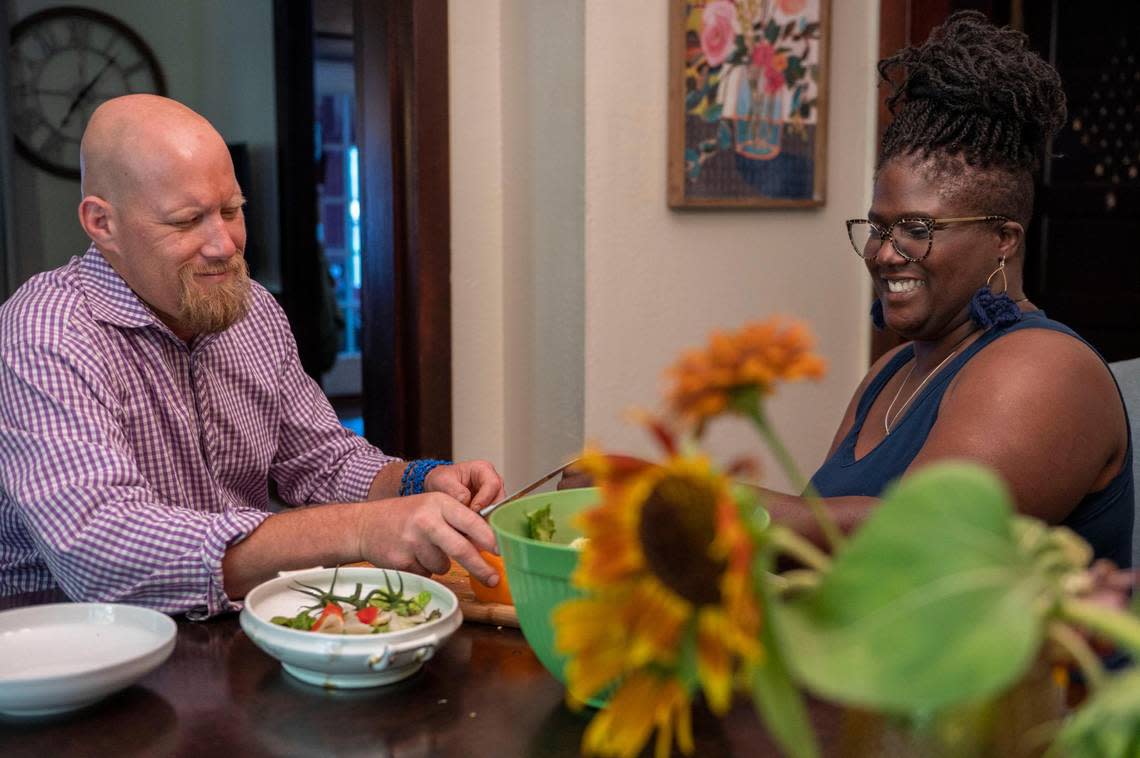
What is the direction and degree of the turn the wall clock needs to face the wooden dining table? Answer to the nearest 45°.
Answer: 0° — it already faces it

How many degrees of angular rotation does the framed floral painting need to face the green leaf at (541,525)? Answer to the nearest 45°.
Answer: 0° — it already faces it

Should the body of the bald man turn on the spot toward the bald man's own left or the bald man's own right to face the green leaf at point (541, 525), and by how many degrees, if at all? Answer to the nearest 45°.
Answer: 0° — they already face it

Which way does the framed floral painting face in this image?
toward the camera

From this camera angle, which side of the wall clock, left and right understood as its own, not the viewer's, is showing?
front

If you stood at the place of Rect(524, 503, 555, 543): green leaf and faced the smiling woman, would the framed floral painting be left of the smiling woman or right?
left

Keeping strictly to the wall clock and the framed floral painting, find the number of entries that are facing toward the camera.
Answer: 2

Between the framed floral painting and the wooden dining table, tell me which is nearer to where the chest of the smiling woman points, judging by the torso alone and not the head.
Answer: the wooden dining table

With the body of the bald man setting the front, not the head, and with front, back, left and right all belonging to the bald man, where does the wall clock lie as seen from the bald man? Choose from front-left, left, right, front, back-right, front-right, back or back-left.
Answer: back-left

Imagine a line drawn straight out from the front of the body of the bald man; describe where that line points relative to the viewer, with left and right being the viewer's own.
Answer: facing the viewer and to the right of the viewer

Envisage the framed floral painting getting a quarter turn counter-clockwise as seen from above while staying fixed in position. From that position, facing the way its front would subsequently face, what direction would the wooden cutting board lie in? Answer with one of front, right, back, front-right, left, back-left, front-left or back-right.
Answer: right

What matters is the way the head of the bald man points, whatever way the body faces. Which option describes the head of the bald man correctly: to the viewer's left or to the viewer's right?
to the viewer's right

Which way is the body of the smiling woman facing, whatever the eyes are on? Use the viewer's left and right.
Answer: facing the viewer and to the left of the viewer

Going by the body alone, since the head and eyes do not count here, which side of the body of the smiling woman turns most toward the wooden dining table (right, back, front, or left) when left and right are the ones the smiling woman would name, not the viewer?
front

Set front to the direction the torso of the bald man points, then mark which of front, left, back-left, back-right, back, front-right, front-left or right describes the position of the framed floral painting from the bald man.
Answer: left
